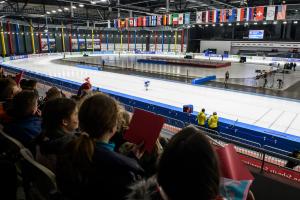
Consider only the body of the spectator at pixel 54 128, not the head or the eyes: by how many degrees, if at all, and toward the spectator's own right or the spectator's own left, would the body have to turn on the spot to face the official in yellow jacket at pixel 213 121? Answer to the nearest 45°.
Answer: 0° — they already face them

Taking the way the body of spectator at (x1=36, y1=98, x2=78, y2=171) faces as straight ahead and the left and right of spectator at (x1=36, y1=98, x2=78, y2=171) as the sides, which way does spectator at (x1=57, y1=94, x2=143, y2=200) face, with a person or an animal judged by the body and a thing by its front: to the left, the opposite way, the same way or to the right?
the same way

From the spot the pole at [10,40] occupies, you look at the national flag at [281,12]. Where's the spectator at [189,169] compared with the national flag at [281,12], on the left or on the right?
right

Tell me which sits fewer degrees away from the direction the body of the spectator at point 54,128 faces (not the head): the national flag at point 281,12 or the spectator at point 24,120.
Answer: the national flag

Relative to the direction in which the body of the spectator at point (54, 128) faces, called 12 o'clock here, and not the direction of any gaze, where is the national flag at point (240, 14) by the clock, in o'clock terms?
The national flag is roughly at 12 o'clock from the spectator.

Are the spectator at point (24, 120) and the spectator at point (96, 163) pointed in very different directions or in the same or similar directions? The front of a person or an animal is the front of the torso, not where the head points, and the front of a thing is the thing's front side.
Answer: same or similar directions

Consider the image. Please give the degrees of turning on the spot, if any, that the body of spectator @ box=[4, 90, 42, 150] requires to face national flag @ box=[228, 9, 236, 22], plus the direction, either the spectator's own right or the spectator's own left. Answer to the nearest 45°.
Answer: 0° — they already face it

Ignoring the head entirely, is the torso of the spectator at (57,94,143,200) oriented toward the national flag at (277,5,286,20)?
yes

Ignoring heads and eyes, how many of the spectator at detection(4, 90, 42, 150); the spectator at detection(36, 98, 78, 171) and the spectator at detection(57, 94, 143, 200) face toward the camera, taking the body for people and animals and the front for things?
0

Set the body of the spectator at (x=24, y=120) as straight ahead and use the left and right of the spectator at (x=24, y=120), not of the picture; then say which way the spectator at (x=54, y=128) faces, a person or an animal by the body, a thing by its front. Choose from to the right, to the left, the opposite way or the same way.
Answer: the same way

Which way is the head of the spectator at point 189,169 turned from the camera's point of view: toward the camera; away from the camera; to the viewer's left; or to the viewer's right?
away from the camera

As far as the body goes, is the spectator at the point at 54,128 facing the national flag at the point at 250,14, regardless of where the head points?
yes

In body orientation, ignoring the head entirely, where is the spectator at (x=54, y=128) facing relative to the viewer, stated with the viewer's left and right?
facing away from the viewer and to the right of the viewer

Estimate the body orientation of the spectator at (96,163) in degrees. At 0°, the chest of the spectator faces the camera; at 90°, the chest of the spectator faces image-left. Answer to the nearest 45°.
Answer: approximately 225°

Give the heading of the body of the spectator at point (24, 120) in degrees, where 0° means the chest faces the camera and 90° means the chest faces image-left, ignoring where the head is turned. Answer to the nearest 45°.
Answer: approximately 225°

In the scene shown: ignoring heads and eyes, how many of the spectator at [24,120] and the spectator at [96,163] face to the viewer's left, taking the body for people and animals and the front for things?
0
